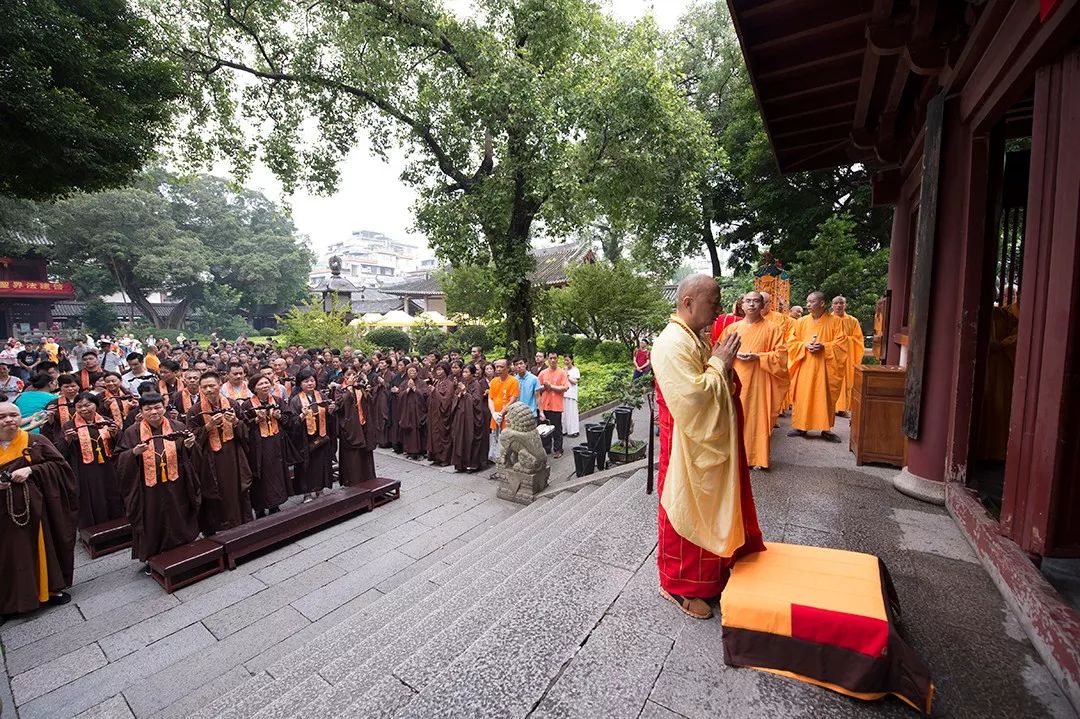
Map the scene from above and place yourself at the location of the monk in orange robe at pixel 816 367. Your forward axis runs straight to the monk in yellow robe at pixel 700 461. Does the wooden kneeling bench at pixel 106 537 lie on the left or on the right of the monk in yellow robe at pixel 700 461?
right

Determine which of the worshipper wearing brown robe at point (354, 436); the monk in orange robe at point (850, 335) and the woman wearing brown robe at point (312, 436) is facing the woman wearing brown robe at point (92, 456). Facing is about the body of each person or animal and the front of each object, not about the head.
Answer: the monk in orange robe

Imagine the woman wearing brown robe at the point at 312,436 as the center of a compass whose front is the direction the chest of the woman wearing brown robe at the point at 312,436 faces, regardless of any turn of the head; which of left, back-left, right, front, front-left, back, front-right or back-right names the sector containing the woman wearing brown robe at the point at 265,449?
right

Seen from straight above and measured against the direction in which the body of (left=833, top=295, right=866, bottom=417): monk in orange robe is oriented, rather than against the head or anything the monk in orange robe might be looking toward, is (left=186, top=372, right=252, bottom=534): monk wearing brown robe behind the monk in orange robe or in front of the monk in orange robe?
in front

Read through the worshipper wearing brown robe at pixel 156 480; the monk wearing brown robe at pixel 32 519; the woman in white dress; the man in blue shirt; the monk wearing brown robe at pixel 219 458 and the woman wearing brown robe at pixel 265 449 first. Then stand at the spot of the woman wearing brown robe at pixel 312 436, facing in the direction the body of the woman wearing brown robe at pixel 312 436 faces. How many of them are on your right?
4

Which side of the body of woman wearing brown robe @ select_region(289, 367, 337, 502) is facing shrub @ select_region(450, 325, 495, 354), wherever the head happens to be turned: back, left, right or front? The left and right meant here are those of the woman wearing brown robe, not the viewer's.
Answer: left

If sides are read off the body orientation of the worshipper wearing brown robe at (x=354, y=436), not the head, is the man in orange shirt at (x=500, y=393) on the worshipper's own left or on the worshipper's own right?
on the worshipper's own left

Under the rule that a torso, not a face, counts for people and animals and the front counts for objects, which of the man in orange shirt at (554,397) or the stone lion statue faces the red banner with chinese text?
the stone lion statue

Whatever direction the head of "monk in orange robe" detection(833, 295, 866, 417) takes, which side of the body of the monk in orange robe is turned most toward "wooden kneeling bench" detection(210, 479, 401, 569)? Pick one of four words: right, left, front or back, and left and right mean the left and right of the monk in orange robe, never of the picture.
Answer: front

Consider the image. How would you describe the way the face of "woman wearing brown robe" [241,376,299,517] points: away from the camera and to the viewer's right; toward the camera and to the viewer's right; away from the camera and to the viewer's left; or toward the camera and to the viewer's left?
toward the camera and to the viewer's right

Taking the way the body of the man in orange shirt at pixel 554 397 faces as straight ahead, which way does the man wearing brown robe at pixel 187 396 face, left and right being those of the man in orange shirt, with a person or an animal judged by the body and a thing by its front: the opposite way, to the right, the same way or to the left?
to the left

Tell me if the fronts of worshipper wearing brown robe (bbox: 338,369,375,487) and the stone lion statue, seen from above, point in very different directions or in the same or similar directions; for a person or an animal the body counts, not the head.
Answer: very different directions

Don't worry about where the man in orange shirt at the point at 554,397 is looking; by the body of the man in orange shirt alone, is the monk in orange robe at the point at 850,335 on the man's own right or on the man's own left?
on the man's own left
